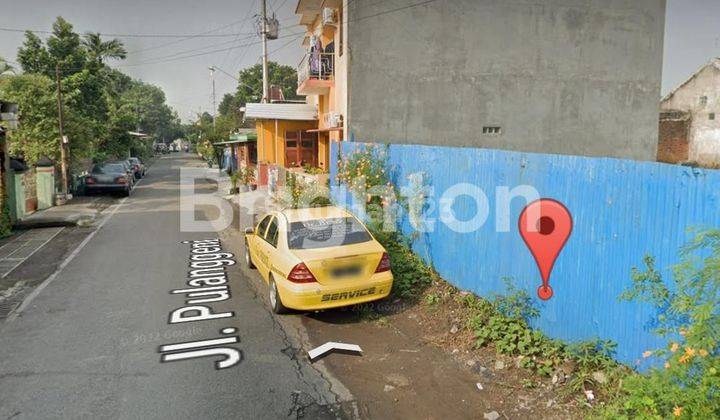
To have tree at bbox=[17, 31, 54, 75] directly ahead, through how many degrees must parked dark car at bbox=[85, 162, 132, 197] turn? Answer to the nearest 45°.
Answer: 0° — it already faces it

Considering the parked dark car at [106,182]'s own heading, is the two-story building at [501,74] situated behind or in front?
behind

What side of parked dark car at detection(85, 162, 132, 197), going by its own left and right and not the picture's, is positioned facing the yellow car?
back

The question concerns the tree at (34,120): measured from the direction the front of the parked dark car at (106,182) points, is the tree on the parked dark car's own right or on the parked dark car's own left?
on the parked dark car's own left

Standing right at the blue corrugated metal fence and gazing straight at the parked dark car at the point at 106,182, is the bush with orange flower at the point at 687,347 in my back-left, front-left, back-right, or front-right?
back-left

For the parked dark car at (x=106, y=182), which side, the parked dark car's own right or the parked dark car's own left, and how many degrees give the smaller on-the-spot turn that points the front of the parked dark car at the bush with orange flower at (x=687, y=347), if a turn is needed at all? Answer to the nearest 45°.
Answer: approximately 180°

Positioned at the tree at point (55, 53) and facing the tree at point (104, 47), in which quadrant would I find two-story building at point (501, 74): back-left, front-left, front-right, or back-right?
back-right

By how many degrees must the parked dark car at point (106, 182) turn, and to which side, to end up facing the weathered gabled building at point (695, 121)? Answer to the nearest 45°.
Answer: approximately 90° to its right

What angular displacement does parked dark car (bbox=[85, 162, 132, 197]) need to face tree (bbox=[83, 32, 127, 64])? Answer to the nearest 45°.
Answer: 0° — it already faces it

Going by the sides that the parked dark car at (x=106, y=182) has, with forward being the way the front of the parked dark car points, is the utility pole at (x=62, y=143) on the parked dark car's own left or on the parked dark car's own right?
on the parked dark car's own left

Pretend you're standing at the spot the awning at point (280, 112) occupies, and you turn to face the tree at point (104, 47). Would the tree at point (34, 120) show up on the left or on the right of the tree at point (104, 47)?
left

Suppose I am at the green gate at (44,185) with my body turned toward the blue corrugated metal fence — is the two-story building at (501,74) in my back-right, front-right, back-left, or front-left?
front-left

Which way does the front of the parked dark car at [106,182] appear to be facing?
away from the camera
